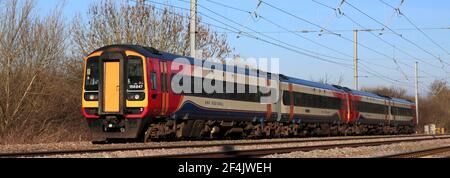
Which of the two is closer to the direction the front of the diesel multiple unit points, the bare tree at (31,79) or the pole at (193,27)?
the bare tree

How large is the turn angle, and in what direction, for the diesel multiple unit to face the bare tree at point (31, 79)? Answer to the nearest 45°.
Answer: approximately 90° to its right

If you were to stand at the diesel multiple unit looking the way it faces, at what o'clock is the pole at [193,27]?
The pole is roughly at 5 o'clock from the diesel multiple unit.

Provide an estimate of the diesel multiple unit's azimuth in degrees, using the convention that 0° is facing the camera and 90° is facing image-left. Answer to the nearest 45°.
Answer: approximately 45°

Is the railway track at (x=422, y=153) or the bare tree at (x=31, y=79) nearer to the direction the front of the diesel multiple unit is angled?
the bare tree

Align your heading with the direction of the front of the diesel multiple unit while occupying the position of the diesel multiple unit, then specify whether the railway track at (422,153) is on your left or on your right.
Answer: on your left
